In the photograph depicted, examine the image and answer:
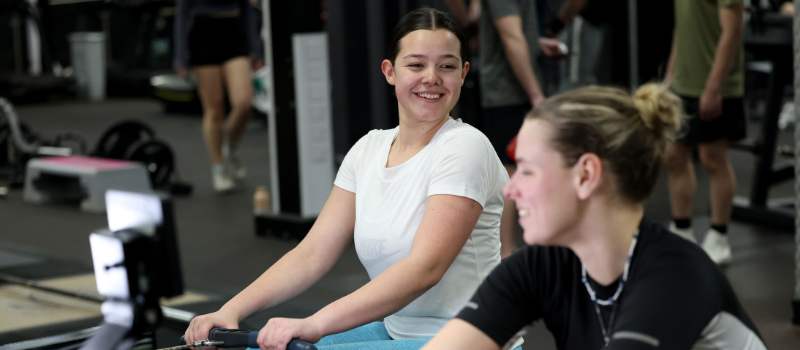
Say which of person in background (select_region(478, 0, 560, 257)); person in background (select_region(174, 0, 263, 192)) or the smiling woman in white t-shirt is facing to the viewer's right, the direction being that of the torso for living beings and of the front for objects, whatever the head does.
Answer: person in background (select_region(478, 0, 560, 257))

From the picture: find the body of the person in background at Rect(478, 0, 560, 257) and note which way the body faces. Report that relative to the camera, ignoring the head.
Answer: to the viewer's right

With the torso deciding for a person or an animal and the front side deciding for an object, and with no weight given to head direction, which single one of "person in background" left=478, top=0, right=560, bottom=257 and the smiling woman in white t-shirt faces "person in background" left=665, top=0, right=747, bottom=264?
"person in background" left=478, top=0, right=560, bottom=257

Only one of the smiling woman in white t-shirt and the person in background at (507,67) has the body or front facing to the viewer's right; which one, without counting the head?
the person in background

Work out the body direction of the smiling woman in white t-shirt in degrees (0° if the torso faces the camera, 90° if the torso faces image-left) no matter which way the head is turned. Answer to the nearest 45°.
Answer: approximately 45°

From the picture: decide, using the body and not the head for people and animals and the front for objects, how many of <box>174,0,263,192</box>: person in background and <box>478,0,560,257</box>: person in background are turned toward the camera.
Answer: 1

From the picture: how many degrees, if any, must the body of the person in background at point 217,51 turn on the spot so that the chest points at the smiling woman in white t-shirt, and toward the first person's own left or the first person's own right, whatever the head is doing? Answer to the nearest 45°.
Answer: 0° — they already face them

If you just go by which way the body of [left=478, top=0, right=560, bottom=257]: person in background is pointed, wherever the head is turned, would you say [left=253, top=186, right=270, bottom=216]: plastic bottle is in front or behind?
behind

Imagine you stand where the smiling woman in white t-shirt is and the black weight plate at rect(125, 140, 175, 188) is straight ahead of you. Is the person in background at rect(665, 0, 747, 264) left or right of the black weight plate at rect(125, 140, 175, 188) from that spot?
right
